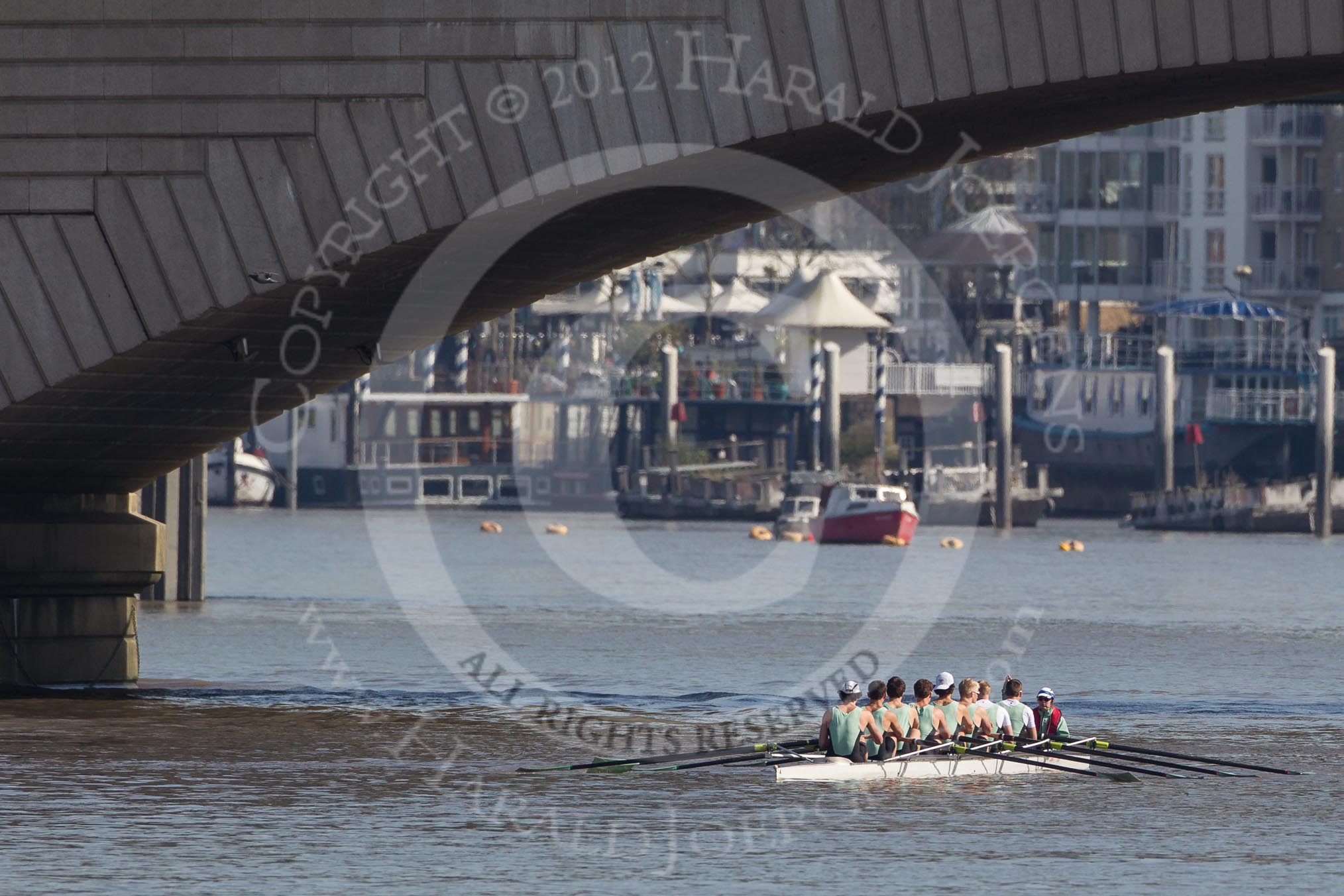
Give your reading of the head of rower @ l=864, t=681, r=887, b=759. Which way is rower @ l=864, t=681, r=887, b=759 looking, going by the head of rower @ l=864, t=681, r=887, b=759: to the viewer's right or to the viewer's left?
to the viewer's right

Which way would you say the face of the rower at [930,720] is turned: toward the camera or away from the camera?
away from the camera

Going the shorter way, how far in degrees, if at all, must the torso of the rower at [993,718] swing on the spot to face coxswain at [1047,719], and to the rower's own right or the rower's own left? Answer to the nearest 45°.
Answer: approximately 45° to the rower's own right

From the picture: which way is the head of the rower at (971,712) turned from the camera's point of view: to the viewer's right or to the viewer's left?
to the viewer's right

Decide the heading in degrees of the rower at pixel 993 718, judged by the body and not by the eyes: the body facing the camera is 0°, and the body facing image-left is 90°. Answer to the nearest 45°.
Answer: approximately 180°

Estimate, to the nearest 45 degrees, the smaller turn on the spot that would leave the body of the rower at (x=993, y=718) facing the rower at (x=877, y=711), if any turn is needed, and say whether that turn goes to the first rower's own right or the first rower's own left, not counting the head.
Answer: approximately 135° to the first rower's own left

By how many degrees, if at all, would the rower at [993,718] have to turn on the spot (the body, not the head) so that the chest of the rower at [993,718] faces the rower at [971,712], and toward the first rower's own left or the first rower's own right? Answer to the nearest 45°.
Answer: approximately 135° to the first rower's own left
